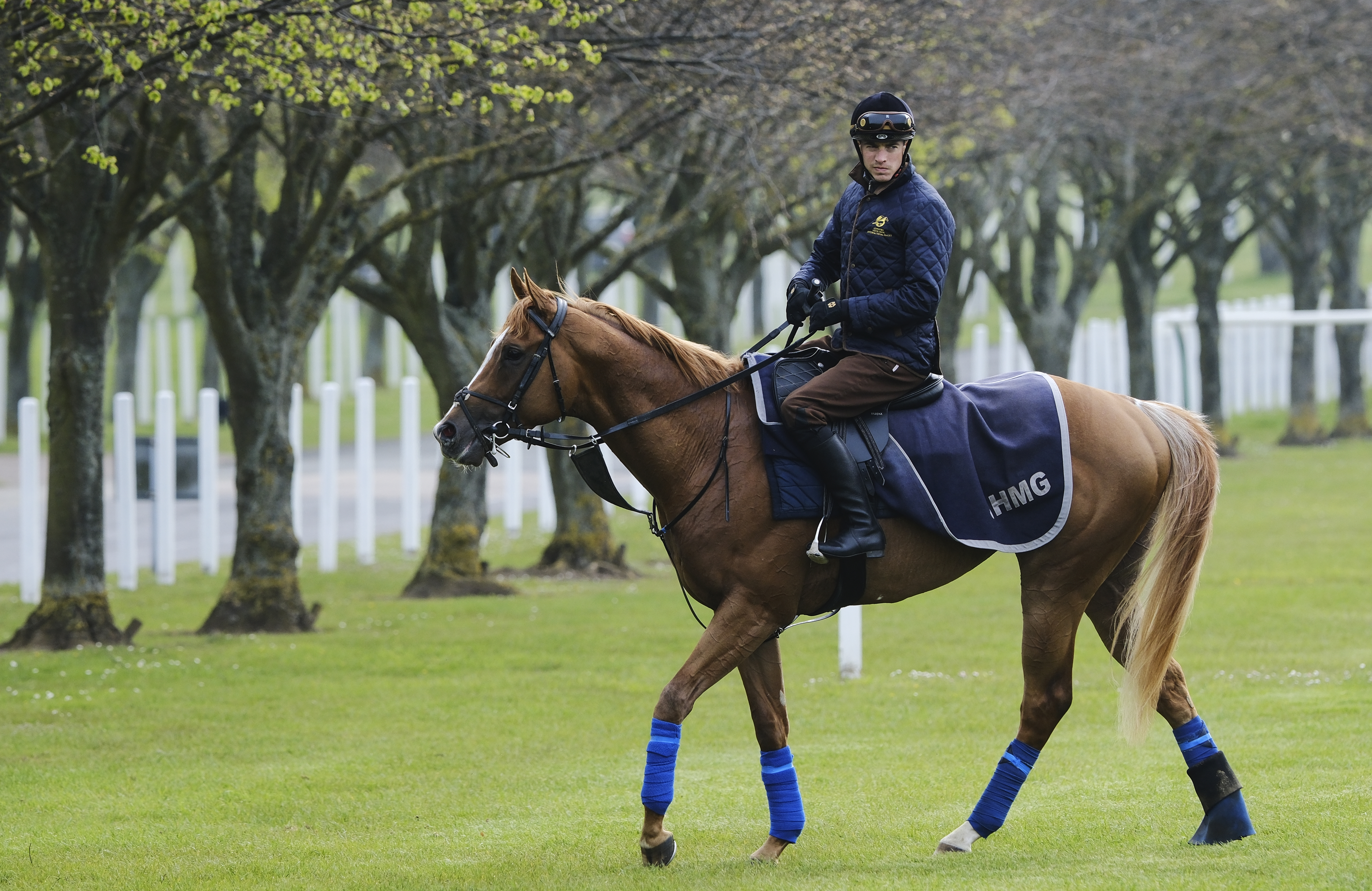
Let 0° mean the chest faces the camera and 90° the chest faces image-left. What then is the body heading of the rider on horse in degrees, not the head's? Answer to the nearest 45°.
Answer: approximately 45°

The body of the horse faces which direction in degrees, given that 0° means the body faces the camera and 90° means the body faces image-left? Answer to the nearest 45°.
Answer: approximately 90°

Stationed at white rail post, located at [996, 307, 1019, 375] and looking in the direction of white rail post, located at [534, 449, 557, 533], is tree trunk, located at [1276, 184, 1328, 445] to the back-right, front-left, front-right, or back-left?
back-left

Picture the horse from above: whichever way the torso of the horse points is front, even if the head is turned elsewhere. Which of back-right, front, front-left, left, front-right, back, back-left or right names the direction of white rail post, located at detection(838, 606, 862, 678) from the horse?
right

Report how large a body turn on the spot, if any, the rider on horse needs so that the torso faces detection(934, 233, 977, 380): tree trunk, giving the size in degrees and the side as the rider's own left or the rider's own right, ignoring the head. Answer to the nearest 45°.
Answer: approximately 135° to the rider's own right

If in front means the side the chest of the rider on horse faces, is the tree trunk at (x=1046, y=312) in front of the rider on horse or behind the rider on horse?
behind

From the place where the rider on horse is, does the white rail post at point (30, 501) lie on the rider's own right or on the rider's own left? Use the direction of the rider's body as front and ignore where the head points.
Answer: on the rider's own right
